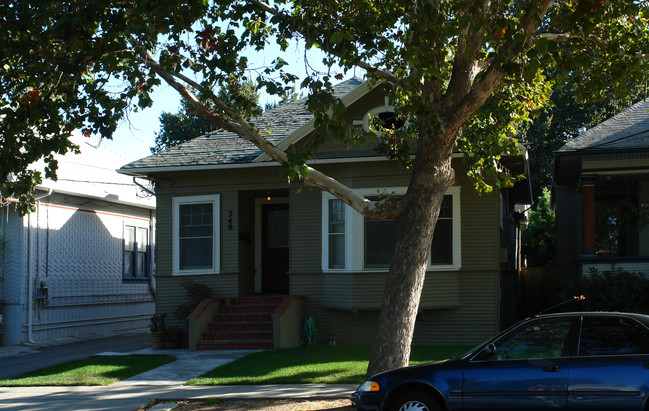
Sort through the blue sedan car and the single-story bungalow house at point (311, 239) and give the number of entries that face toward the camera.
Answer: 1

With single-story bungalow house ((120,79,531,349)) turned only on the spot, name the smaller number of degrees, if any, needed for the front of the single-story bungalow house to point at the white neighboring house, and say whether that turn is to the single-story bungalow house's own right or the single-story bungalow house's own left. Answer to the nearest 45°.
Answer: approximately 135° to the single-story bungalow house's own right

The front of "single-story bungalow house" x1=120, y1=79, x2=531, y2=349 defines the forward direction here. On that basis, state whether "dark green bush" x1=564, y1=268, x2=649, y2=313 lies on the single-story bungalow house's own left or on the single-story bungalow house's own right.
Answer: on the single-story bungalow house's own left

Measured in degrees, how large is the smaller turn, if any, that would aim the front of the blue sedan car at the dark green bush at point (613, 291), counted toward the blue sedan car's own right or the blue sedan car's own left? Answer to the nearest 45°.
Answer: approximately 90° to the blue sedan car's own right

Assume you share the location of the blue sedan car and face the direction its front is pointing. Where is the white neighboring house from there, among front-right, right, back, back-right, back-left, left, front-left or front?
front-right

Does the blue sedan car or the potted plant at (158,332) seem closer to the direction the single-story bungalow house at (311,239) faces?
the blue sedan car

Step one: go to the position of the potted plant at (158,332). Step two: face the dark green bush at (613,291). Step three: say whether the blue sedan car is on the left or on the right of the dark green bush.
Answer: right

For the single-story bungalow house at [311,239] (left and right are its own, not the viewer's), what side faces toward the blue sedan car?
front

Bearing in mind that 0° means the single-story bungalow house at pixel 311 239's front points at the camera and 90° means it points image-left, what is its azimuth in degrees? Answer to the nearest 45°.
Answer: approximately 0°

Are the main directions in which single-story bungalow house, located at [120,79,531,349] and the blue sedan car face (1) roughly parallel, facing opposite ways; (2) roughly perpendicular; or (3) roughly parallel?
roughly perpendicular

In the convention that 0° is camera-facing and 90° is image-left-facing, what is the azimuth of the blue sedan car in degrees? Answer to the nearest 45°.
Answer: approximately 90°
